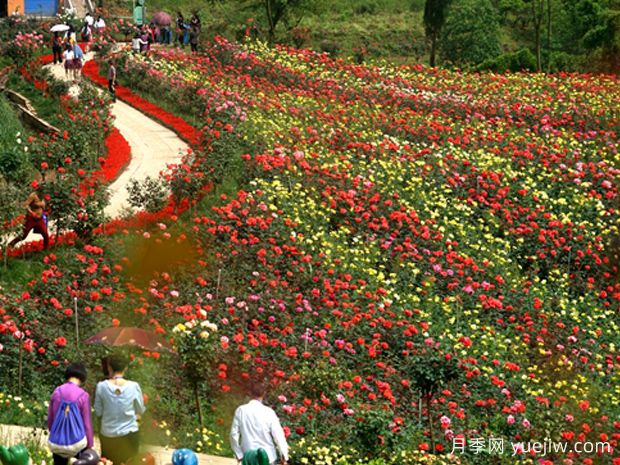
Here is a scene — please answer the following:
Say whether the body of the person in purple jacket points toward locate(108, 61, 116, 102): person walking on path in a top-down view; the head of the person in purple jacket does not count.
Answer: yes

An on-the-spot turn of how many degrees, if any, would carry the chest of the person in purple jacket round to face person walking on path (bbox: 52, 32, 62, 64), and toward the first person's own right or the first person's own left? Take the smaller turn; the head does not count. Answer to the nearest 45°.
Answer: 0° — they already face them

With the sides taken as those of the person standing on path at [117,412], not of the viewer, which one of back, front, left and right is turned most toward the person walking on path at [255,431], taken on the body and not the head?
right

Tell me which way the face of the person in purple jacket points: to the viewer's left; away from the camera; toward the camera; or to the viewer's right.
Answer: away from the camera

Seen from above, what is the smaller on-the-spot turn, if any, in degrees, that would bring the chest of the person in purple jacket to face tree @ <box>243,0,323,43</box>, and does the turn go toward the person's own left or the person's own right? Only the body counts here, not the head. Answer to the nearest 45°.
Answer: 0° — they already face it

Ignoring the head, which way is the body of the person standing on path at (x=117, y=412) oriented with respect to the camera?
away from the camera

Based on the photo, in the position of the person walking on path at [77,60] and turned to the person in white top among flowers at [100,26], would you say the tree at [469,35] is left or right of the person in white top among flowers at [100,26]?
right

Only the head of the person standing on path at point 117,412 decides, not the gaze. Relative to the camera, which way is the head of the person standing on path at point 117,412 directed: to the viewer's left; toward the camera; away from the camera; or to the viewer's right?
away from the camera

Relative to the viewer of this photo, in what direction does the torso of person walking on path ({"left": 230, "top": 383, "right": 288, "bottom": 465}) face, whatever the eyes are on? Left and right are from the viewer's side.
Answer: facing away from the viewer

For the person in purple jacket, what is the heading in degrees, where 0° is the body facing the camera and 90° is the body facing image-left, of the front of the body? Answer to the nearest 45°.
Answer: approximately 180°
